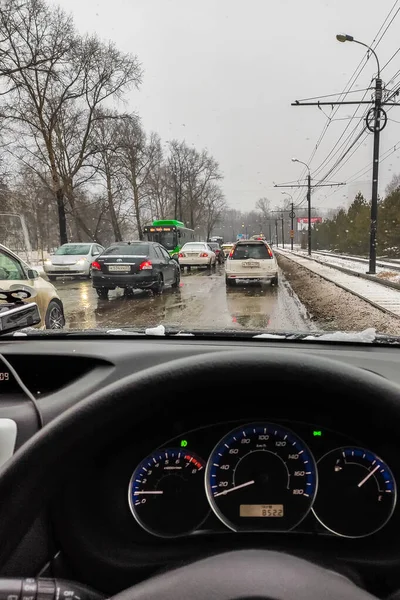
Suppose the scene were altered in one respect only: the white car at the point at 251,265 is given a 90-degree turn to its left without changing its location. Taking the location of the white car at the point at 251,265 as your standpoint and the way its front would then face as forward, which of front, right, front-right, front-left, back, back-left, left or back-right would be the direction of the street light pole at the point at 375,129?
back-right

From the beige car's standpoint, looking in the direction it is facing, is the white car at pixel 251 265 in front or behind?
in front

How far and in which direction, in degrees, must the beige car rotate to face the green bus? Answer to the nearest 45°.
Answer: approximately 45° to its left

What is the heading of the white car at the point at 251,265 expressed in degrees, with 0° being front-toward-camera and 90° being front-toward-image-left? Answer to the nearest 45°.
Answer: approximately 180°

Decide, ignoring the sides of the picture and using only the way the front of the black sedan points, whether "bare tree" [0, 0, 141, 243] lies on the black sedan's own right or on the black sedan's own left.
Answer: on the black sedan's own left

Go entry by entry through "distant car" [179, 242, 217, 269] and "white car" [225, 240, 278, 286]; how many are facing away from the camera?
2

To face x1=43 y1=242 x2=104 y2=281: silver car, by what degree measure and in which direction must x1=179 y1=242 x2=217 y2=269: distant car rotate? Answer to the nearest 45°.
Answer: approximately 135° to its left

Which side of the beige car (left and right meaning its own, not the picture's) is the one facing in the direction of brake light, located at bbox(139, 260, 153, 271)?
front

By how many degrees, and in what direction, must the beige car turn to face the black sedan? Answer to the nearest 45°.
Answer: approximately 45° to its left

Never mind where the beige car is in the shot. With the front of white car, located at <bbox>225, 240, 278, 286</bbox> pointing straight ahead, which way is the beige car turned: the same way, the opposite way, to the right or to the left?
the same way

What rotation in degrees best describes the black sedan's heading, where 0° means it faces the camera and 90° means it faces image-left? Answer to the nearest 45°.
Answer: approximately 225°

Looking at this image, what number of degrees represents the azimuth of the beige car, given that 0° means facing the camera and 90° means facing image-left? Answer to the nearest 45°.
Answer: approximately 225°

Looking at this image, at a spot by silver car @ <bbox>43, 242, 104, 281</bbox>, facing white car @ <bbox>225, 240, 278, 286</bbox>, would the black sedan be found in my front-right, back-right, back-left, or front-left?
front-right

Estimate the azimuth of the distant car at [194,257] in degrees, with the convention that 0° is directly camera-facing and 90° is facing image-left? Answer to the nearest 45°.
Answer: approximately 180°

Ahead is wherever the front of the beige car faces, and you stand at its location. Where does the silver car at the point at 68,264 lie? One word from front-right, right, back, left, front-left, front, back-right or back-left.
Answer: front-left

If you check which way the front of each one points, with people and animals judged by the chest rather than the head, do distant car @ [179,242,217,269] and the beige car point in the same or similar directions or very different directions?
same or similar directions

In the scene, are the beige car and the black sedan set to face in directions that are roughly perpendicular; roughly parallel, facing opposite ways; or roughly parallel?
roughly parallel

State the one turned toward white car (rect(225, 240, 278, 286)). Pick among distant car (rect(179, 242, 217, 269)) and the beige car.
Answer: the beige car

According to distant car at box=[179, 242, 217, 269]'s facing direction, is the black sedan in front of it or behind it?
behind
